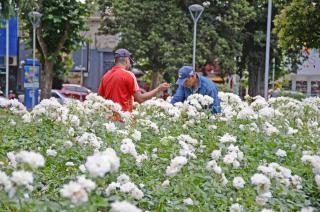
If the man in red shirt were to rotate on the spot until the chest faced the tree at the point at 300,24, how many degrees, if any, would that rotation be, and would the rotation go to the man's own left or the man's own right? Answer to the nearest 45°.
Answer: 0° — they already face it

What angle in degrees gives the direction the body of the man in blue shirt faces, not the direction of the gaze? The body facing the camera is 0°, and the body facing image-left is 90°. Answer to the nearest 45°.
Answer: approximately 45°

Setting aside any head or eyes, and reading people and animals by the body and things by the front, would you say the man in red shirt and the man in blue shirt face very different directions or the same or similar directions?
very different directions

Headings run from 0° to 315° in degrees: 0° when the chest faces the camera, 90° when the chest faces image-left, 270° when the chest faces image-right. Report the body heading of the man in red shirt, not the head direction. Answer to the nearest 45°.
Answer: approximately 225°

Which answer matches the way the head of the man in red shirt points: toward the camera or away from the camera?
away from the camera

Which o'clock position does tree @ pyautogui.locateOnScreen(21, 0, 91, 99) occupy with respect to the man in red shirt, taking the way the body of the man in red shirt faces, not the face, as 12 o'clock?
The tree is roughly at 10 o'clock from the man in red shirt.

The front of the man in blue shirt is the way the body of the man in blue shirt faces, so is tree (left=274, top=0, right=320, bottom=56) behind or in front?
behind

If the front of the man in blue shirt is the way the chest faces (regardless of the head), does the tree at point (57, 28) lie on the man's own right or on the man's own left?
on the man's own right

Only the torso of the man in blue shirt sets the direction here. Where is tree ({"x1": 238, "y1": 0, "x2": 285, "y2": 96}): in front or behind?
behind

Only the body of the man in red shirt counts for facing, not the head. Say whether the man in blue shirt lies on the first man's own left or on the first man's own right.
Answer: on the first man's own right
